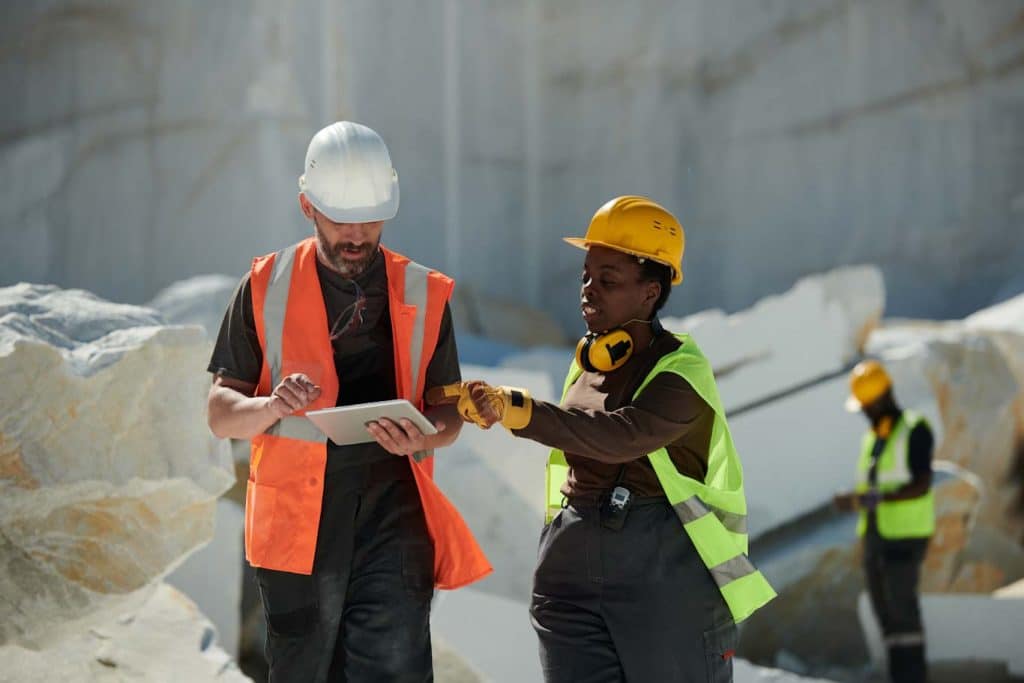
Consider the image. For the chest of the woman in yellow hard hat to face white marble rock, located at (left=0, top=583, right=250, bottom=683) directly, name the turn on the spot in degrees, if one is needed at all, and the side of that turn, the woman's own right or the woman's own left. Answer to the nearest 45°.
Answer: approximately 90° to the woman's own right

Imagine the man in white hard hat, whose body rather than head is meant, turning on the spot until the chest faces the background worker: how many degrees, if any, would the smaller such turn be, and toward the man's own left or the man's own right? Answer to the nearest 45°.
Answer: approximately 135° to the man's own left

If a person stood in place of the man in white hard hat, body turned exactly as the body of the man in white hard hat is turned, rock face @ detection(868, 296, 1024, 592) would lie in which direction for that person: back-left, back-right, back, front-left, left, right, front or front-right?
back-left

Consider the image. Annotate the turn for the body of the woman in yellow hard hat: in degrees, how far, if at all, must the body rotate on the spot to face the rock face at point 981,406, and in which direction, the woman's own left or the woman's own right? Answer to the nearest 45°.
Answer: approximately 135° to the woman's own right

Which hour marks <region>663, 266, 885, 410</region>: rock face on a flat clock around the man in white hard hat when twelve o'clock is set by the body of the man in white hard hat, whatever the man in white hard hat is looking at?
The rock face is roughly at 7 o'clock from the man in white hard hat.

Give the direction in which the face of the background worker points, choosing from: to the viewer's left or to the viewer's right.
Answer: to the viewer's left

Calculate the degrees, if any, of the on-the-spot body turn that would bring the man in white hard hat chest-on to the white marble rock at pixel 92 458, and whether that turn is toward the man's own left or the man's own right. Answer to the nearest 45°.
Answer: approximately 135° to the man's own right

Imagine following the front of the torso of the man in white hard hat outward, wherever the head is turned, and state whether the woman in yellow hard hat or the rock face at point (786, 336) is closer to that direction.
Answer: the woman in yellow hard hat

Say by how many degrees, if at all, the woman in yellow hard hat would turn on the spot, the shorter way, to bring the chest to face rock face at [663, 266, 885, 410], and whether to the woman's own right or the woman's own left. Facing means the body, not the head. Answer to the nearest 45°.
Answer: approximately 135° to the woman's own right

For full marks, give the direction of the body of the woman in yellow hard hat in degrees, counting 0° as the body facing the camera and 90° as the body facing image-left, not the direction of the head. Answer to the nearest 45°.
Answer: approximately 45°
